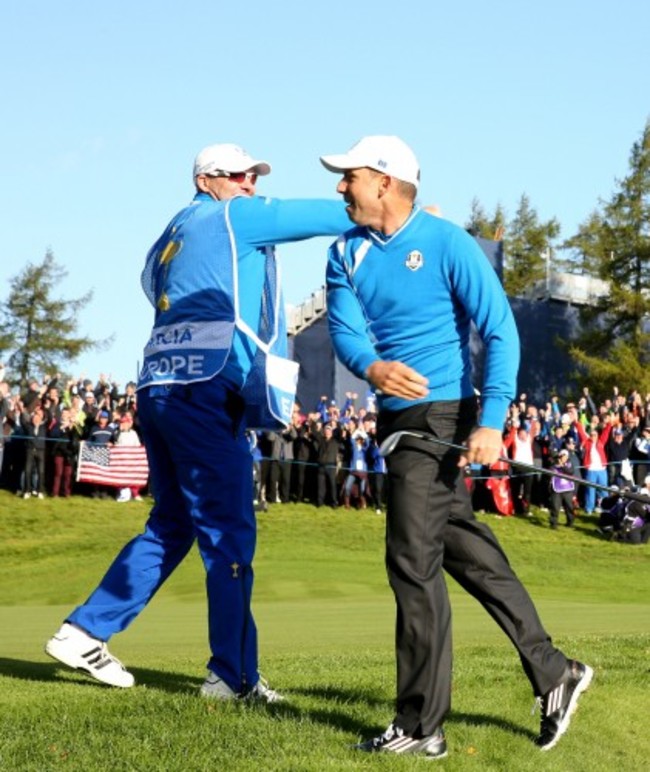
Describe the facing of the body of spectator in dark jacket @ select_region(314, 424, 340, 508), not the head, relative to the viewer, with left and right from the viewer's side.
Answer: facing the viewer

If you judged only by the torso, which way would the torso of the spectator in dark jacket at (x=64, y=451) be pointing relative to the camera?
toward the camera

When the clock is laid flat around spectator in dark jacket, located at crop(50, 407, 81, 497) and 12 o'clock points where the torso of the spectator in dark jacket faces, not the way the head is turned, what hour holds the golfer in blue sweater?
The golfer in blue sweater is roughly at 12 o'clock from the spectator in dark jacket.

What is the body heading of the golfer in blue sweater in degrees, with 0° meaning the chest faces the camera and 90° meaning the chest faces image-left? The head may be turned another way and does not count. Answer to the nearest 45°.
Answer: approximately 45°

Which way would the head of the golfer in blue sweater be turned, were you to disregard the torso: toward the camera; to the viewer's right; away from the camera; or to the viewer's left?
to the viewer's left

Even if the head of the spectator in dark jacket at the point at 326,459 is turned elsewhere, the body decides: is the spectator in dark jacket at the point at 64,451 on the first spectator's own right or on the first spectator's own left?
on the first spectator's own right

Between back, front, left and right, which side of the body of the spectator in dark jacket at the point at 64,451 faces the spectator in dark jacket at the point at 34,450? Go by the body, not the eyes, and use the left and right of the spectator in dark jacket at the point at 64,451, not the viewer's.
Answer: right

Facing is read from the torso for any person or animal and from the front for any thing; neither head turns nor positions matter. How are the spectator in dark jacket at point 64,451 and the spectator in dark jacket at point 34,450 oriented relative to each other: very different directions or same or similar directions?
same or similar directions

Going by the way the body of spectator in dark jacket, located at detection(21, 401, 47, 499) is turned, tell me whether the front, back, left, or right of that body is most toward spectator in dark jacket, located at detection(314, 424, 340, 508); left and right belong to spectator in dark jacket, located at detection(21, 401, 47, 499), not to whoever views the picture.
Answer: left

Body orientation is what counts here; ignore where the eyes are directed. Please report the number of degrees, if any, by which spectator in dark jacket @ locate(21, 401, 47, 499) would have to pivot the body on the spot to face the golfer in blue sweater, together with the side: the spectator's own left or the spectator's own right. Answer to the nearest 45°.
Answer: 0° — they already face them

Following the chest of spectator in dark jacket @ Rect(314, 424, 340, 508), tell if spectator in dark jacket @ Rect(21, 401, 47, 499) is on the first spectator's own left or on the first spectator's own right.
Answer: on the first spectator's own right

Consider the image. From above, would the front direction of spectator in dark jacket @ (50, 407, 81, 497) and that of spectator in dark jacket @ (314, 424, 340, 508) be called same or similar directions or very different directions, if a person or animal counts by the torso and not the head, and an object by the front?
same or similar directions

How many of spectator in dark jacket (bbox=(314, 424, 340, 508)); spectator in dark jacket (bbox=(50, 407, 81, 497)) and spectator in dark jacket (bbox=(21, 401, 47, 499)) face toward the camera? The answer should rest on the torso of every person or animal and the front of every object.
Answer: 3

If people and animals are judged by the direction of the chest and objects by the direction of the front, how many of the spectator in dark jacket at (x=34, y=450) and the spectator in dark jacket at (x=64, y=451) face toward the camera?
2
